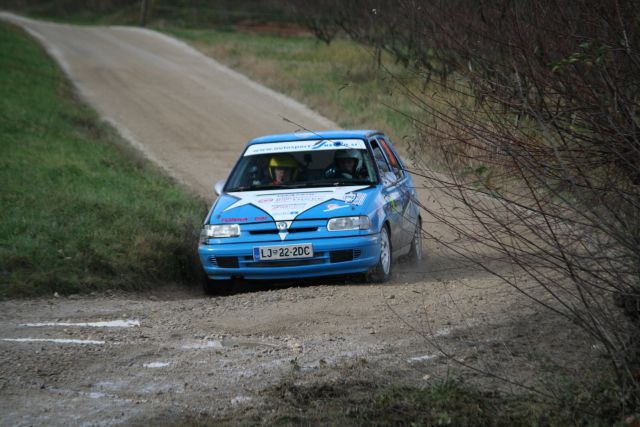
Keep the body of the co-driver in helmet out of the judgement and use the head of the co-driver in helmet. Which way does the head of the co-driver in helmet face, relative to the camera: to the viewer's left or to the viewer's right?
to the viewer's left

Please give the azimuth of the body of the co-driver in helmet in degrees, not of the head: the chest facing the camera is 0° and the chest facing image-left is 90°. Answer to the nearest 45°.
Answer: approximately 0°

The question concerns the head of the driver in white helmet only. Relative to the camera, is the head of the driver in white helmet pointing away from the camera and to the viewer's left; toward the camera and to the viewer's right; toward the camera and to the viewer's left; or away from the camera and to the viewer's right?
toward the camera and to the viewer's left
